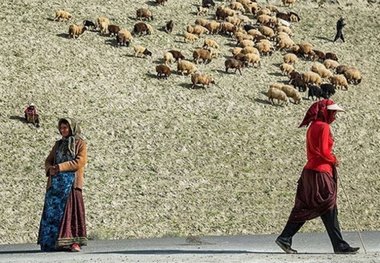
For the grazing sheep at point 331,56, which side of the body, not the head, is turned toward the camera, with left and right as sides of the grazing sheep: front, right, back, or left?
right

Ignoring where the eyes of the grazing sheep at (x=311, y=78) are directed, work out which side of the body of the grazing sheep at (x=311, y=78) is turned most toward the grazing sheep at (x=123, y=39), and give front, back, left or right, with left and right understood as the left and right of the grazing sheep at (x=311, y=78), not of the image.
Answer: back

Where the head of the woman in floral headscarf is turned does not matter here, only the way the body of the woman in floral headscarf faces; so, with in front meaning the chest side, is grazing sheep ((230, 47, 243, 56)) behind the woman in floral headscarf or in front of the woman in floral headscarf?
behind

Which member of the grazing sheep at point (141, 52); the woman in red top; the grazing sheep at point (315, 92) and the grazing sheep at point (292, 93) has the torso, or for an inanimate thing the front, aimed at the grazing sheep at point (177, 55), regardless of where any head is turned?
the grazing sheep at point (141, 52)

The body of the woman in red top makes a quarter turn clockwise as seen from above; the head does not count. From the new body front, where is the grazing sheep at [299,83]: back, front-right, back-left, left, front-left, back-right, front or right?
back

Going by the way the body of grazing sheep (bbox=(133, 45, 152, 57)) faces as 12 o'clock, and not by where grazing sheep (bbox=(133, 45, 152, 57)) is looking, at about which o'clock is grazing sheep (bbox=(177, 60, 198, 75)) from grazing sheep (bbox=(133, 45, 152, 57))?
grazing sheep (bbox=(177, 60, 198, 75)) is roughly at 1 o'clock from grazing sheep (bbox=(133, 45, 152, 57)).

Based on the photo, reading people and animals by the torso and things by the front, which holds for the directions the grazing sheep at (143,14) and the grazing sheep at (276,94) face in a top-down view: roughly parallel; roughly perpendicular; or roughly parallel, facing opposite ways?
roughly parallel
